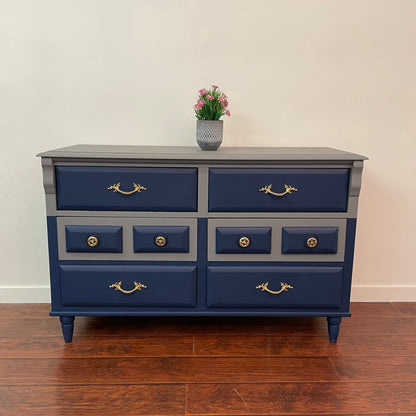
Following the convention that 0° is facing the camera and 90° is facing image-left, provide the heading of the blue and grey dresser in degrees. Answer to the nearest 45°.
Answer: approximately 0°
